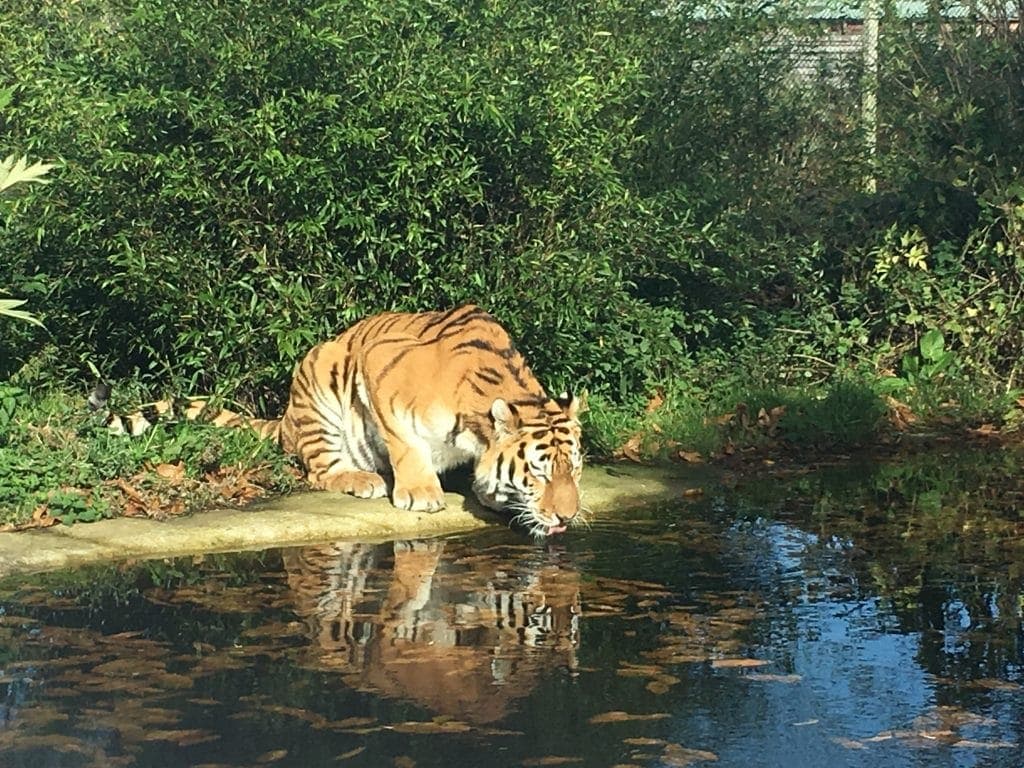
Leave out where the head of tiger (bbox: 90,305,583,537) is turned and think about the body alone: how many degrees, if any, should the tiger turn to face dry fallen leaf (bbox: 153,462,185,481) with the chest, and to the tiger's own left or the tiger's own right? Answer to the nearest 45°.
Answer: approximately 135° to the tiger's own right

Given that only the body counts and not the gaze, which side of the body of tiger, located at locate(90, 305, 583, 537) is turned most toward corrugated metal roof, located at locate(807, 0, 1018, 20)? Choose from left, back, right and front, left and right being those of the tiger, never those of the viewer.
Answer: left

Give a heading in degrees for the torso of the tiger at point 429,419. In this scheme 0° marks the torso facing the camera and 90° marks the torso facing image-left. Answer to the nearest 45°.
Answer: approximately 315°

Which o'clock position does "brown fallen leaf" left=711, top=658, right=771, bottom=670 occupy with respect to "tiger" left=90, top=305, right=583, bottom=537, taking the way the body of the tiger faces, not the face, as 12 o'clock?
The brown fallen leaf is roughly at 1 o'clock from the tiger.

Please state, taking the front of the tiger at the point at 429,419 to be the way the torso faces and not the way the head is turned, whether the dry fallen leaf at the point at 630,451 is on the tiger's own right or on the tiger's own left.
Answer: on the tiger's own left

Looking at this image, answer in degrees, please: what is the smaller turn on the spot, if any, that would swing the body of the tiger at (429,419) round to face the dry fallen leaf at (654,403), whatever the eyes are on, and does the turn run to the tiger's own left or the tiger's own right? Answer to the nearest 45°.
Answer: approximately 90° to the tiger's own left

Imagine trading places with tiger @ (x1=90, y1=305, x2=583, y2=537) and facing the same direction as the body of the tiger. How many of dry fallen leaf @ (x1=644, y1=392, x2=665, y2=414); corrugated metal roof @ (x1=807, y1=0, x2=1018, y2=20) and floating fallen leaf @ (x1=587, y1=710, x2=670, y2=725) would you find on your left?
2
